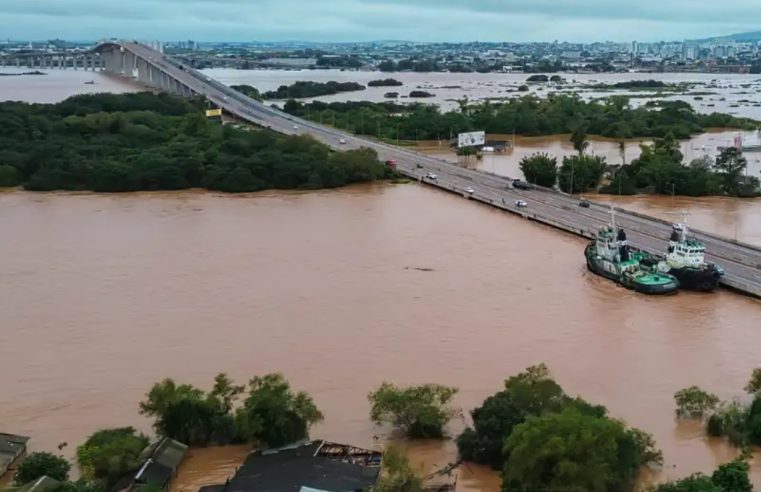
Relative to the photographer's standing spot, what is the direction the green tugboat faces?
facing away from the viewer and to the left of the viewer

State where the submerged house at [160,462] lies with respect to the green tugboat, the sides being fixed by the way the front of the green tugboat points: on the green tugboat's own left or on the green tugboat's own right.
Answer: on the green tugboat's own left

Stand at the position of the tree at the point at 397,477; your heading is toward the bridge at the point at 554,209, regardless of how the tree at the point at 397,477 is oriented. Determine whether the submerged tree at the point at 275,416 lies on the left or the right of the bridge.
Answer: left

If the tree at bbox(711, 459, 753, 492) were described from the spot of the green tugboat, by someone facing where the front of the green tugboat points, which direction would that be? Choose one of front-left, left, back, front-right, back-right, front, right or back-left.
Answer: back-left

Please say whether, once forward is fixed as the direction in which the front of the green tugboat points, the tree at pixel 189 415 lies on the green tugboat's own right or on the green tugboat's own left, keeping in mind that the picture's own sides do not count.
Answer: on the green tugboat's own left

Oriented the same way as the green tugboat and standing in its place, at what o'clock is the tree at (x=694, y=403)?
The tree is roughly at 7 o'clock from the green tugboat.

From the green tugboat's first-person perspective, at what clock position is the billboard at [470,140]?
The billboard is roughly at 1 o'clock from the green tugboat.
